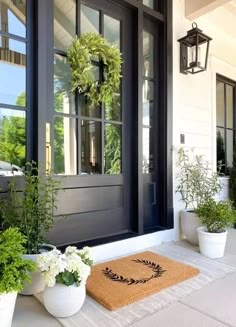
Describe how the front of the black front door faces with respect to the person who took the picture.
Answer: facing the viewer and to the right of the viewer

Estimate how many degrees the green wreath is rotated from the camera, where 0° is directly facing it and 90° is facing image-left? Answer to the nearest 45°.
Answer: approximately 315°

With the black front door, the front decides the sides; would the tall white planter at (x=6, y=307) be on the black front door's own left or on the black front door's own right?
on the black front door's own right

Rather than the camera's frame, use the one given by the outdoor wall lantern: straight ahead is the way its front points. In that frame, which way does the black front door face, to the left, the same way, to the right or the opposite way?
the same way

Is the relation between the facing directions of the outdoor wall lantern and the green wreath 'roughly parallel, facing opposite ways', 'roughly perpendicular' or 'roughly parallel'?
roughly parallel

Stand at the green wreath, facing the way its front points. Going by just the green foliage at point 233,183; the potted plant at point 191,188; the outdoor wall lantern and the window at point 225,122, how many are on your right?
0

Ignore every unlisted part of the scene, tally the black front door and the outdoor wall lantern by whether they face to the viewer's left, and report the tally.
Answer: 0

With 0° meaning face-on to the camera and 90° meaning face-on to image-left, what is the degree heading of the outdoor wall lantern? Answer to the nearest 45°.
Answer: approximately 315°

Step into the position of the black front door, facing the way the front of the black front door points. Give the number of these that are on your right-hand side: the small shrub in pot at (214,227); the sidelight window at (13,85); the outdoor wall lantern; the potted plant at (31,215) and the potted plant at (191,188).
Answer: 2

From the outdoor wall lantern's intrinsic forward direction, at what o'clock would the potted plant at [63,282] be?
The potted plant is roughly at 2 o'clock from the outdoor wall lantern.

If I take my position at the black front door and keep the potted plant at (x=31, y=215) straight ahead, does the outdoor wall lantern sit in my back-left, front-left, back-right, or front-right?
back-left

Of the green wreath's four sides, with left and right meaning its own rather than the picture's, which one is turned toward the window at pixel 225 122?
left
